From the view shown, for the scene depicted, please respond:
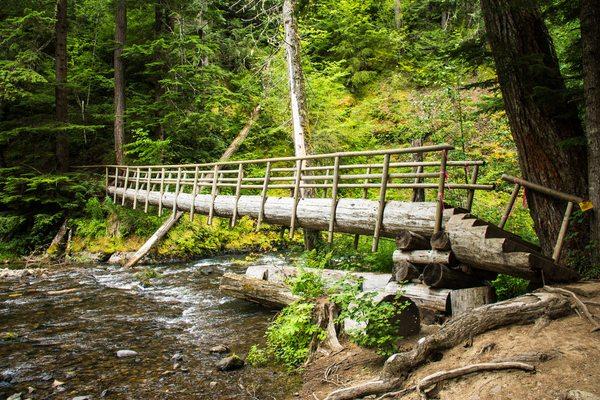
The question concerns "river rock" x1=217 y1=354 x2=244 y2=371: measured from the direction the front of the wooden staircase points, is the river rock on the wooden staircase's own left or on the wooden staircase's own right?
on the wooden staircase's own right

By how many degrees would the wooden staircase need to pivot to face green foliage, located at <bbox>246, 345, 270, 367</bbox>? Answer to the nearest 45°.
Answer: approximately 135° to its right

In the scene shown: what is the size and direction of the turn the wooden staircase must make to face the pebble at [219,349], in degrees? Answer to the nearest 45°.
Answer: approximately 135° to its right

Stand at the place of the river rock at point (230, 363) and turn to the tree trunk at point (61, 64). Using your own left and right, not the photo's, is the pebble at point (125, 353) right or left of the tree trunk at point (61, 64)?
left

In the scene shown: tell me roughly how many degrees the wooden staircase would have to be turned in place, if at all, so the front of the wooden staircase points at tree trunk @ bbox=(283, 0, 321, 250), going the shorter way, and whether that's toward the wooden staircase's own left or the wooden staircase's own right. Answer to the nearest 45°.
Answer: approximately 180°

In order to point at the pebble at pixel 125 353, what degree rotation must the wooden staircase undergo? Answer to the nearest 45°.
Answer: approximately 135° to its right

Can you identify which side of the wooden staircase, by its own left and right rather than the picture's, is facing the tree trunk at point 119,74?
back

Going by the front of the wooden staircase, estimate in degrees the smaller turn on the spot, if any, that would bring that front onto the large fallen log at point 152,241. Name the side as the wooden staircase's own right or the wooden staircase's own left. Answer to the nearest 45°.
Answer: approximately 180°
